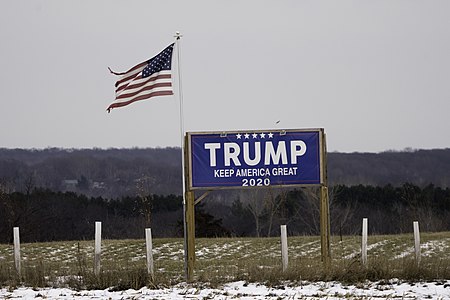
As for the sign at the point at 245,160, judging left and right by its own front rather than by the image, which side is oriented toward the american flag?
right

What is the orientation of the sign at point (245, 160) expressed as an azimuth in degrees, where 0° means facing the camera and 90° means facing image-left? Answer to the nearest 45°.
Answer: approximately 0°
